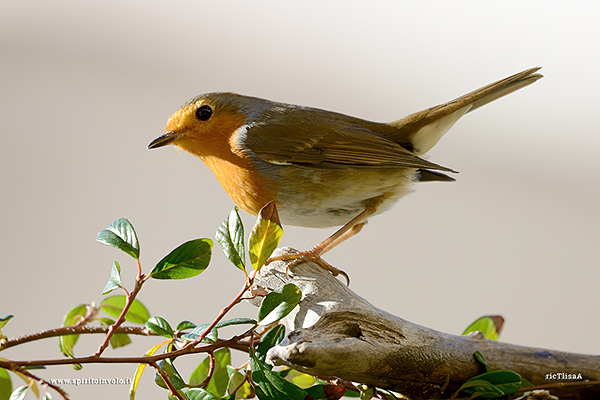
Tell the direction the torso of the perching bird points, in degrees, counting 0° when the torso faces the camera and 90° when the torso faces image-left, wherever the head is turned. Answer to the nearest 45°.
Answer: approximately 90°
